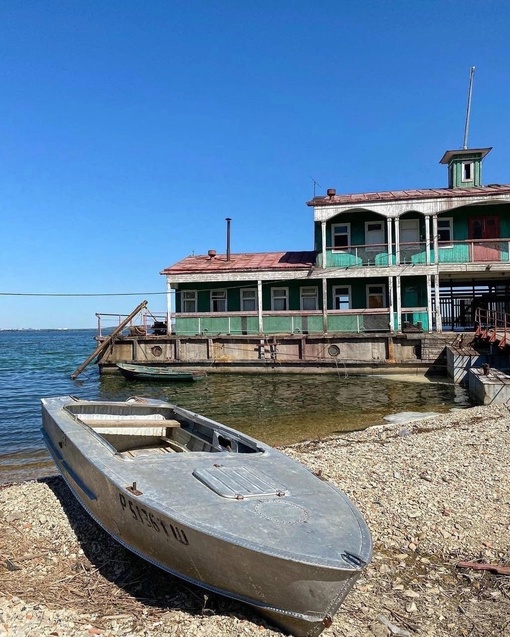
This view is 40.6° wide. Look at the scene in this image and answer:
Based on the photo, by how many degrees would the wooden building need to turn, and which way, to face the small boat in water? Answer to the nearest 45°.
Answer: approximately 90° to its right

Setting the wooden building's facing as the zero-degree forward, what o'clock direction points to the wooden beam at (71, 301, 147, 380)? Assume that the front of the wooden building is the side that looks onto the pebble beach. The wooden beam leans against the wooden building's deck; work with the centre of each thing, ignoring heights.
The wooden beam is roughly at 3 o'clock from the wooden building.

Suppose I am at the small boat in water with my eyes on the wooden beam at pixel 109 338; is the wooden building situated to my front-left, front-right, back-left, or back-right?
back-right

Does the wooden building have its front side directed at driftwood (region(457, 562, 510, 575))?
yes

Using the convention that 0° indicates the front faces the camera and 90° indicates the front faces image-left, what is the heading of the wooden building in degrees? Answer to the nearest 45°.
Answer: approximately 0°

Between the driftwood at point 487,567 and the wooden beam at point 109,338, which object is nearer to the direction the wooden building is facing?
the driftwood

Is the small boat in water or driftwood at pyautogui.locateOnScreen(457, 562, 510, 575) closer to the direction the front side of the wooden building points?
the driftwood

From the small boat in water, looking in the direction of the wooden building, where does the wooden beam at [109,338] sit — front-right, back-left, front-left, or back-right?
back-left
